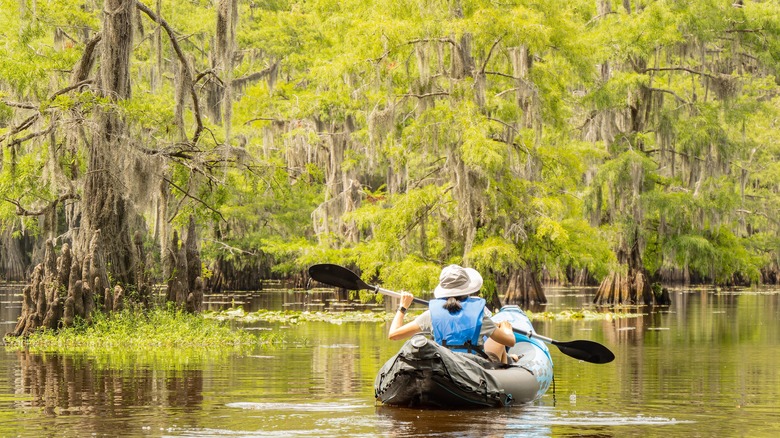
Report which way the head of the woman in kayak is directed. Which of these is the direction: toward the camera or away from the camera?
away from the camera

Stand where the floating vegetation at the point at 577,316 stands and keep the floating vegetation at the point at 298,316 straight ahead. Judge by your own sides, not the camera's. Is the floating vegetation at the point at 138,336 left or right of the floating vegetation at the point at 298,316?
left

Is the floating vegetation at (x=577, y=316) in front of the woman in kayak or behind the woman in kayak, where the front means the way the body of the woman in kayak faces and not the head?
in front

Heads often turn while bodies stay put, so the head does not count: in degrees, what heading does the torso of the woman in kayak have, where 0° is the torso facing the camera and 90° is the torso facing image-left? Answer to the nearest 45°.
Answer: approximately 225°

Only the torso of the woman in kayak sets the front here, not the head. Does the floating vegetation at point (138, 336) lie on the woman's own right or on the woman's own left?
on the woman's own left
